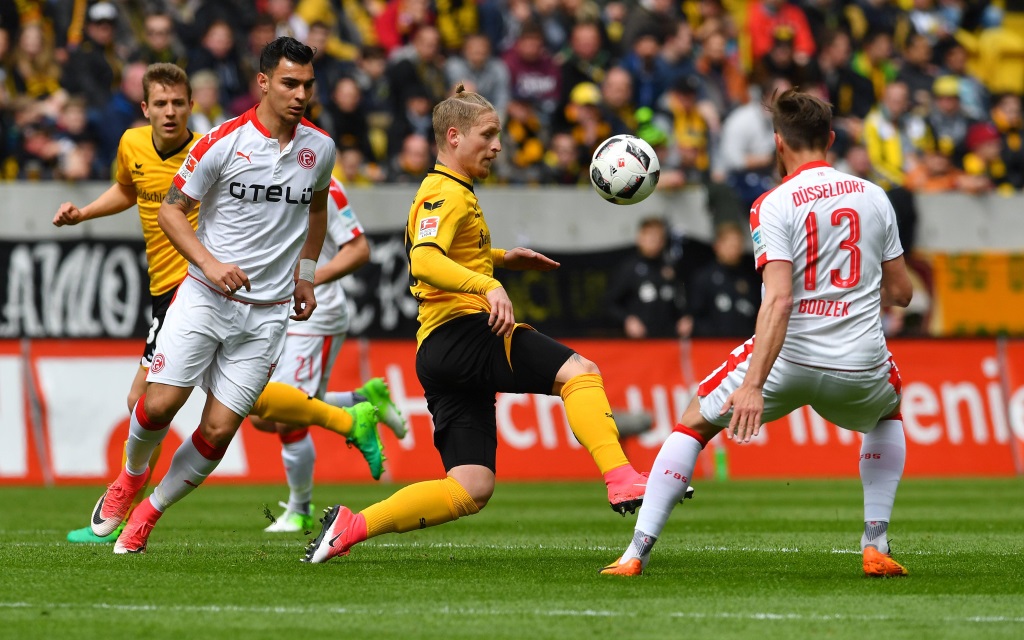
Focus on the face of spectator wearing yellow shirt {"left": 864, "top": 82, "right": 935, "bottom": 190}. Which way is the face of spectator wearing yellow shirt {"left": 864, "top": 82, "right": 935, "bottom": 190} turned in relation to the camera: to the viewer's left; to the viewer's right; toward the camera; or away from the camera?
toward the camera

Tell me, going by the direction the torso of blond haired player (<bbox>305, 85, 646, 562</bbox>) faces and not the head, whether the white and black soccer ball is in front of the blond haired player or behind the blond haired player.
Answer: in front

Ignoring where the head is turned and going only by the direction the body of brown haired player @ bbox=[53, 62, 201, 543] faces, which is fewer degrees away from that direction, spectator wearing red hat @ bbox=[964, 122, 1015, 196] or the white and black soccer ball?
the white and black soccer ball

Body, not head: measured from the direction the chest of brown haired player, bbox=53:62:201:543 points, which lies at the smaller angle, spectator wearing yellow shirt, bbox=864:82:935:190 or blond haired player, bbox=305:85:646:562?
the blond haired player

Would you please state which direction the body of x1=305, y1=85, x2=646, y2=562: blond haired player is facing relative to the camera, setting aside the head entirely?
to the viewer's right

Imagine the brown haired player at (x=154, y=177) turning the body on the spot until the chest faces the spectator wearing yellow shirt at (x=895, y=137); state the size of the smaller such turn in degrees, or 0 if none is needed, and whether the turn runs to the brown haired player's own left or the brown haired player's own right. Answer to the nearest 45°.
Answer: approximately 135° to the brown haired player's own left

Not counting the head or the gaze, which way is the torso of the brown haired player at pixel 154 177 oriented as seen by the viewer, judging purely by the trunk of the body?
toward the camera

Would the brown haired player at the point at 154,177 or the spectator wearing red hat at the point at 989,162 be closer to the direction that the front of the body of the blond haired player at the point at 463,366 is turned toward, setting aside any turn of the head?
the spectator wearing red hat

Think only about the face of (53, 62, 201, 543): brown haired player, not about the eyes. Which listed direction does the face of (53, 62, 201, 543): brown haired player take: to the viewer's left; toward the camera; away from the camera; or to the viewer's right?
toward the camera
